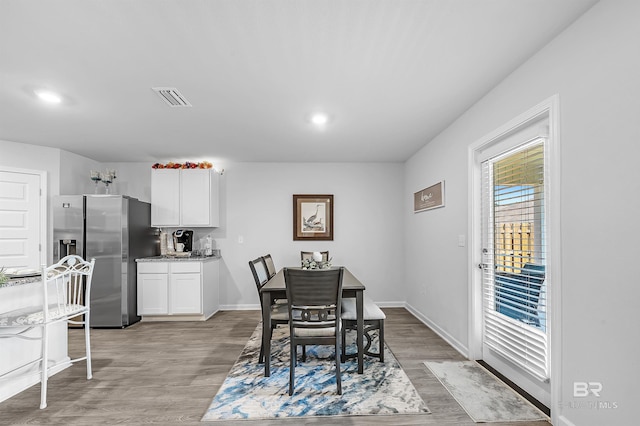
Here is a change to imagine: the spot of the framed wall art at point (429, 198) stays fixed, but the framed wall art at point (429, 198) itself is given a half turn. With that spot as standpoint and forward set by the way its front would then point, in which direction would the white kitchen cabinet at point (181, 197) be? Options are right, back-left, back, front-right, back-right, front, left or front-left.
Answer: back-left

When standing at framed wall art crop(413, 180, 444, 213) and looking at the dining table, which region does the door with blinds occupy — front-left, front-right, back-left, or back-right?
front-left

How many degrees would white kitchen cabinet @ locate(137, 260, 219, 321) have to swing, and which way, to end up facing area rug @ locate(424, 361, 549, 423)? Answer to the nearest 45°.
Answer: approximately 90° to its left

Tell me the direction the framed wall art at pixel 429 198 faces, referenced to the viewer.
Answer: facing the viewer and to the left of the viewer

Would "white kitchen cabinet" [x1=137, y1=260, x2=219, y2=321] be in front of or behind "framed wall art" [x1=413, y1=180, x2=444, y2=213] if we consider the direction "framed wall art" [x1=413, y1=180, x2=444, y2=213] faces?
in front

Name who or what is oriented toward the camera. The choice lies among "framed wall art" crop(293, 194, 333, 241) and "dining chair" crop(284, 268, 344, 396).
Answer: the framed wall art

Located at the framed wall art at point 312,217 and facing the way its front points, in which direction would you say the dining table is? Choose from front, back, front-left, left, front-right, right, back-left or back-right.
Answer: front

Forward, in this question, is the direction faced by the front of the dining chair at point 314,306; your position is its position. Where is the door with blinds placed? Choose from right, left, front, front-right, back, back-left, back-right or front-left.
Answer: right

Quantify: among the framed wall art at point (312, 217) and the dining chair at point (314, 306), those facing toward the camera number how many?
1

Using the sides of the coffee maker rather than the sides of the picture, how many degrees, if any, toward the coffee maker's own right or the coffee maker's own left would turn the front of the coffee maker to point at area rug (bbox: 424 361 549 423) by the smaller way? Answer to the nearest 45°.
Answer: approximately 90° to the coffee maker's own left

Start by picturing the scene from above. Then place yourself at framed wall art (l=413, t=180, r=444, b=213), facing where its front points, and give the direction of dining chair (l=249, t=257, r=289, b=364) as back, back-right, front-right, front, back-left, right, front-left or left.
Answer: front

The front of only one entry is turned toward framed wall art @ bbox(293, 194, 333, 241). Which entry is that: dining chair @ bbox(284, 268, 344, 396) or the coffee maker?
the dining chair

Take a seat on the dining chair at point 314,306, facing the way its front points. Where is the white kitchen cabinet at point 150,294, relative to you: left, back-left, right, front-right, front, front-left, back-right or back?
front-left

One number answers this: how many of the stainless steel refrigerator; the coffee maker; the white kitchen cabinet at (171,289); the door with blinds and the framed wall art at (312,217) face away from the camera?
0

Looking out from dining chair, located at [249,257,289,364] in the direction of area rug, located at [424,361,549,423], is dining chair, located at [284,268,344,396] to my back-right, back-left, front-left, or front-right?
front-right

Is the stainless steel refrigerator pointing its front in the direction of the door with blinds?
no

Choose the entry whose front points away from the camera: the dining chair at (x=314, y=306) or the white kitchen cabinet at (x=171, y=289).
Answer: the dining chair

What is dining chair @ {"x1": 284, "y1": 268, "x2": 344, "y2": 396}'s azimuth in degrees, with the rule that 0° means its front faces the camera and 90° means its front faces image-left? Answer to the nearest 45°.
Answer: approximately 180°

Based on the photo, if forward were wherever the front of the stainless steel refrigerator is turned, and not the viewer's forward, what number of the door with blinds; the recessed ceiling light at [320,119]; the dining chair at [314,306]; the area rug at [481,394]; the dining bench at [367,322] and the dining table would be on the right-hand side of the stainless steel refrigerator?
0

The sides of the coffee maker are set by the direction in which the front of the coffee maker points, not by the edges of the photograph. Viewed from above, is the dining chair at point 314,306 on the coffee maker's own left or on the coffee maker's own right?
on the coffee maker's own left
